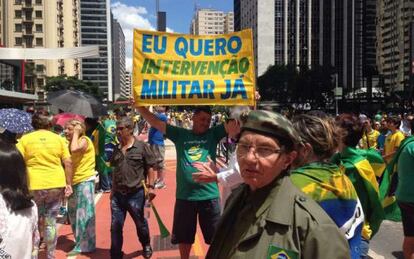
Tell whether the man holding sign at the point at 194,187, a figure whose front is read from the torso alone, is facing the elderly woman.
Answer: yes

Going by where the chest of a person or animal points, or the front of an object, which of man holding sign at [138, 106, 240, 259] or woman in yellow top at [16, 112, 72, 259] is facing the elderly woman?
the man holding sign

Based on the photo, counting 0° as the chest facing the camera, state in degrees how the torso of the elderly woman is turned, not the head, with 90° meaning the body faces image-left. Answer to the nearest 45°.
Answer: approximately 45°

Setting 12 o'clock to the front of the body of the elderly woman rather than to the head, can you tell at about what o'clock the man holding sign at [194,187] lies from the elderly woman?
The man holding sign is roughly at 4 o'clock from the elderly woman.

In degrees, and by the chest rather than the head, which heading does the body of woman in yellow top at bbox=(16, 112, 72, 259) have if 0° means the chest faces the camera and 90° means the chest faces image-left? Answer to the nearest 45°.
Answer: approximately 180°

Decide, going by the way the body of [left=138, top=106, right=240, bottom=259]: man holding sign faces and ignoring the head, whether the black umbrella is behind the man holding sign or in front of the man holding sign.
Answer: behind

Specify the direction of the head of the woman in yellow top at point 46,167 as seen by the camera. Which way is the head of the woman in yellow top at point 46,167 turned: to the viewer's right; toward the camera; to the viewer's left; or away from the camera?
away from the camera

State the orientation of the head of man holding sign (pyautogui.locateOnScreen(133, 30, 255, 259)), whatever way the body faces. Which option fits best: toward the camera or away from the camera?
toward the camera

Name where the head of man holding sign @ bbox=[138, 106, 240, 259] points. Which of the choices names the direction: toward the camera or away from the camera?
toward the camera

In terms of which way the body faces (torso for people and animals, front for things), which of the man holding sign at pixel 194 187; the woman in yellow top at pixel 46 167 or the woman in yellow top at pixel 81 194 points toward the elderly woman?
the man holding sign

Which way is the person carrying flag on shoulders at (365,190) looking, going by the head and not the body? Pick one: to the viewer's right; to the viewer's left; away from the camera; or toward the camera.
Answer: away from the camera

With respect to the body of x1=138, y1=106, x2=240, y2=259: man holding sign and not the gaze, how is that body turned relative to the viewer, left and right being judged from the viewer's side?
facing the viewer

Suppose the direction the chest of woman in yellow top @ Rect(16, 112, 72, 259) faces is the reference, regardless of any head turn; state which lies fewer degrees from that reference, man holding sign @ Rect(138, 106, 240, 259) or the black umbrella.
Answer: the black umbrella
